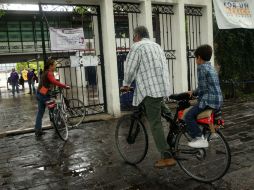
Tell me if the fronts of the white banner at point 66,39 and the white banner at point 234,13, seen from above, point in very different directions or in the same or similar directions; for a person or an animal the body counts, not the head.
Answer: same or similar directions

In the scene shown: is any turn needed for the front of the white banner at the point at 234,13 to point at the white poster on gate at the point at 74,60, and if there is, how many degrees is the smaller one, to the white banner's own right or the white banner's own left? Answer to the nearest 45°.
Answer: approximately 45° to the white banner's own right

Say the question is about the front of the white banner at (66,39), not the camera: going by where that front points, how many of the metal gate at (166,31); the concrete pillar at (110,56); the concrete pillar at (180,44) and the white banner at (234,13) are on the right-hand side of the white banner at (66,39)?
0

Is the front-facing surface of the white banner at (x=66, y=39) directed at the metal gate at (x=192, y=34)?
no

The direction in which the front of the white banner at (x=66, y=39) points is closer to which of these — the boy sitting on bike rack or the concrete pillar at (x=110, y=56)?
the boy sitting on bike rack

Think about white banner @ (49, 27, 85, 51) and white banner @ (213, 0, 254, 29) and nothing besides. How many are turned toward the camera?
2

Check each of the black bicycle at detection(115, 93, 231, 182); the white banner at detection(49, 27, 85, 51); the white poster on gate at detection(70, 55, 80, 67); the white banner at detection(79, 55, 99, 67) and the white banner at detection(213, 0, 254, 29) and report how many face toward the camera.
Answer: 4

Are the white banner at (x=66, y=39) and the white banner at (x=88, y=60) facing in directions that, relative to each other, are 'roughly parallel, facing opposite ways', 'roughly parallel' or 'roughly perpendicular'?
roughly parallel

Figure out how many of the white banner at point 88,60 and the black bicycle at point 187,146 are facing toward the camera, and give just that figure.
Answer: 1

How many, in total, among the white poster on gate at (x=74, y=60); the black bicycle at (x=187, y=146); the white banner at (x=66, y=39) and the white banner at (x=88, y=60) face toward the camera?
3

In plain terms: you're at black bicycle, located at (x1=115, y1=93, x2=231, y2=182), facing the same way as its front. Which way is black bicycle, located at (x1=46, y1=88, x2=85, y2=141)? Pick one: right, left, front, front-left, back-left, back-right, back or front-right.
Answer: front

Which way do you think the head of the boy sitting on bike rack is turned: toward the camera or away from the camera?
away from the camera

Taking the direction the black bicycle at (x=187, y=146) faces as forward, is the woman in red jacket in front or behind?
in front

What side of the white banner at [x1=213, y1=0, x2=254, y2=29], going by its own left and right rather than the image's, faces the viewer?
front

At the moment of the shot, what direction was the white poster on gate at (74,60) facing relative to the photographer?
facing the viewer

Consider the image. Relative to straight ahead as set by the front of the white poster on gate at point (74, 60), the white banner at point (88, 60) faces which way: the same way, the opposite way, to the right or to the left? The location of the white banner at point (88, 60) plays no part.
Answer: the same way

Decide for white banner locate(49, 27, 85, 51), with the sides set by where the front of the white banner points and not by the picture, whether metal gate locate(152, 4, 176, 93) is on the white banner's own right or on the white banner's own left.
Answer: on the white banner's own left
